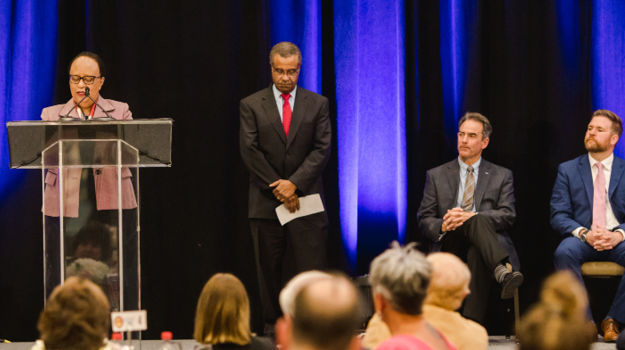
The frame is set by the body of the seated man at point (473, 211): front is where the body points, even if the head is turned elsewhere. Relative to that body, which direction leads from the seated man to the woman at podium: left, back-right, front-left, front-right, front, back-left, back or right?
front-right

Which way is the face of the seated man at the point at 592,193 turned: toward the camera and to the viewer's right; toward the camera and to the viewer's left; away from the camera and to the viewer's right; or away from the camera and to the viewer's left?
toward the camera and to the viewer's left

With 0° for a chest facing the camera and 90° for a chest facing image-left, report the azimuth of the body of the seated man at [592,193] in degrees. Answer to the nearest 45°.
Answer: approximately 0°

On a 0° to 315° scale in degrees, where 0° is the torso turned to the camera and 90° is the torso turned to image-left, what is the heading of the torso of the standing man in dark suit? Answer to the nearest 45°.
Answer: approximately 0°

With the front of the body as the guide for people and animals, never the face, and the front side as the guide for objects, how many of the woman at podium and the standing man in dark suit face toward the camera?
2

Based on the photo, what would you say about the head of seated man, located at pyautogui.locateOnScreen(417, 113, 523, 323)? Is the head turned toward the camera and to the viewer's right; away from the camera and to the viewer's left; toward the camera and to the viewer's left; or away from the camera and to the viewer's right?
toward the camera and to the viewer's left

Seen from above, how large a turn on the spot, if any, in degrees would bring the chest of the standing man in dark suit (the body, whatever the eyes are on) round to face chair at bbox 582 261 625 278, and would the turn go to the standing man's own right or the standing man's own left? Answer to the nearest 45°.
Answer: approximately 90° to the standing man's own left

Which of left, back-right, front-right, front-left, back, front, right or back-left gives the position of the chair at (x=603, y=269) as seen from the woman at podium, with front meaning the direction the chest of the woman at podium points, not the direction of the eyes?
left

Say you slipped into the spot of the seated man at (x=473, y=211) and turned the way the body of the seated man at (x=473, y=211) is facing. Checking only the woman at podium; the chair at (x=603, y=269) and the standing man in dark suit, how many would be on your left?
1

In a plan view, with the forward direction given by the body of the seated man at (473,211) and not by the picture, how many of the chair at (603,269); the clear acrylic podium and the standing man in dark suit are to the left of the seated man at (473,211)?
1

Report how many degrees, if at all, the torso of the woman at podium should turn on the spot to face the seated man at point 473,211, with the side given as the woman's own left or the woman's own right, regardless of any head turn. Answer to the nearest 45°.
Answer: approximately 90° to the woman's own left
